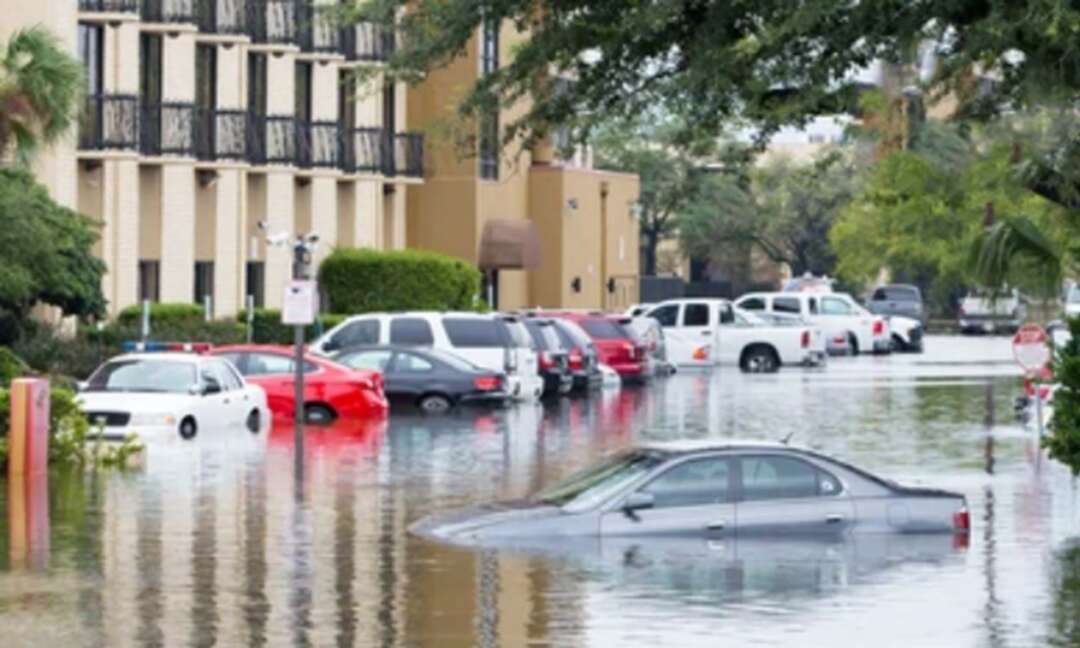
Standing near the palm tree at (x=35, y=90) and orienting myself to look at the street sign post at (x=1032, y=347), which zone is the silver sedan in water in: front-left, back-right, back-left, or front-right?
front-right

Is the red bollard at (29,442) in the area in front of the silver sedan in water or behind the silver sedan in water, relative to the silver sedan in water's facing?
in front

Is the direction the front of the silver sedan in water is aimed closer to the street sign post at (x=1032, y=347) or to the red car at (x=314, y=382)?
the red car

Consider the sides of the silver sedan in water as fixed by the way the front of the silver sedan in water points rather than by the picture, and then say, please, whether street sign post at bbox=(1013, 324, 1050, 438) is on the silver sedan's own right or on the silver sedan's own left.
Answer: on the silver sedan's own right

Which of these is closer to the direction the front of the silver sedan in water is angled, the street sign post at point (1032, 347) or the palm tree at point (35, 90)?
the palm tree

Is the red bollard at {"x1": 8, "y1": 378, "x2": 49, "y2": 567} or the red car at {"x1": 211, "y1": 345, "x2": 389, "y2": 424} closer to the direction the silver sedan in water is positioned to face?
the red bollard

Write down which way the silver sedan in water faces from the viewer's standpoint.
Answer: facing to the left of the viewer

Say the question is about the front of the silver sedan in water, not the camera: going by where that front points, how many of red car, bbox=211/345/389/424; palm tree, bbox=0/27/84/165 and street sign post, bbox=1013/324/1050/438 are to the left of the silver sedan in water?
0

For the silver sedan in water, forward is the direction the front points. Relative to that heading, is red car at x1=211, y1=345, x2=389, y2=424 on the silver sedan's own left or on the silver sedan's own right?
on the silver sedan's own right
